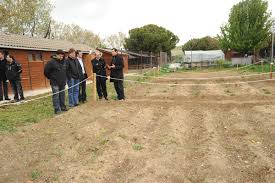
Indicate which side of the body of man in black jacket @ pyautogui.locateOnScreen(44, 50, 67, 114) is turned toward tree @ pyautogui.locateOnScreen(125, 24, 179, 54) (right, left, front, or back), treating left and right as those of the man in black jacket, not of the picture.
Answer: left

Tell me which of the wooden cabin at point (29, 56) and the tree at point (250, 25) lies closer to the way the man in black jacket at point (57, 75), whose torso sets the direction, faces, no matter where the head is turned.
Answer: the tree

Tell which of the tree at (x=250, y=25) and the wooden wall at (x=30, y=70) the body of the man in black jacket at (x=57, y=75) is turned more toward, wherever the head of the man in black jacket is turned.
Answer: the tree

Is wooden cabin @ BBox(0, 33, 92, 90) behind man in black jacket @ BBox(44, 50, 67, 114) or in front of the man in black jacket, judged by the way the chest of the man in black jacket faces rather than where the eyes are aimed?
behind

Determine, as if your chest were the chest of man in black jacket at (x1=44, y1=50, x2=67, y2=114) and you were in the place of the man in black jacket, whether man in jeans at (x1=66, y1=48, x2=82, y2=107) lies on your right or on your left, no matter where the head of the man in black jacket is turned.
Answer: on your left

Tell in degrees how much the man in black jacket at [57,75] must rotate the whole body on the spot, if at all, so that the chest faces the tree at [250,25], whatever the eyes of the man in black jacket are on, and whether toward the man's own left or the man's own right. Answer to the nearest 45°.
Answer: approximately 90° to the man's own left

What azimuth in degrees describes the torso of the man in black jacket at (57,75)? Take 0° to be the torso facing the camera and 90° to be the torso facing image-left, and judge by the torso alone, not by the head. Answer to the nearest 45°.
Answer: approximately 315°

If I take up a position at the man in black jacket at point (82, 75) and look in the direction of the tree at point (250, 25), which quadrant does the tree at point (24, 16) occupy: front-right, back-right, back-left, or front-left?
front-left

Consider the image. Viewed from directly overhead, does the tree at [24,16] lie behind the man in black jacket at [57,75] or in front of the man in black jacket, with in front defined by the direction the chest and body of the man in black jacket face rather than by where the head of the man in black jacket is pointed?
behind
